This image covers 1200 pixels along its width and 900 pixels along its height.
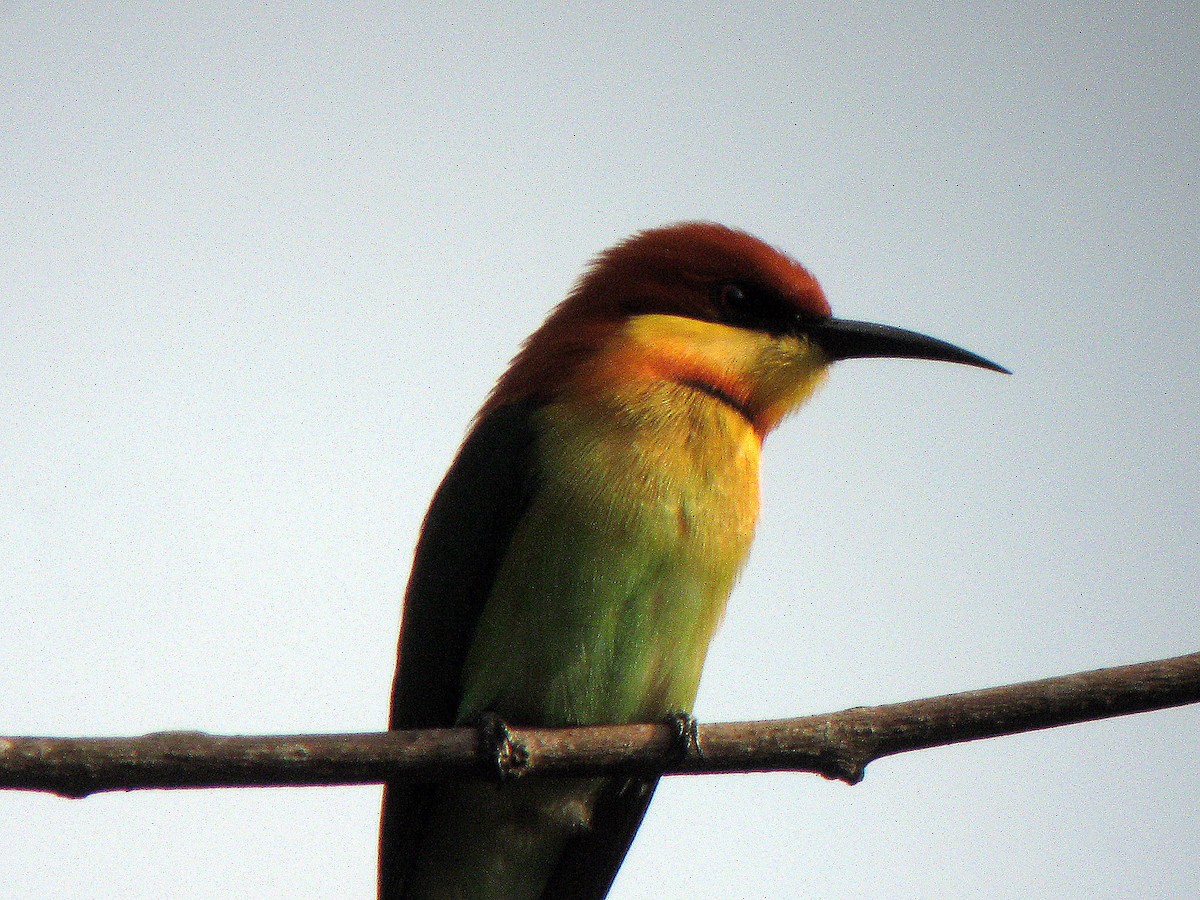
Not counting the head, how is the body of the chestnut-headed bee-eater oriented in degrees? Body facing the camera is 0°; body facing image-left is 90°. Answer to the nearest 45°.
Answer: approximately 315°
